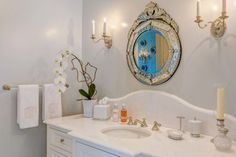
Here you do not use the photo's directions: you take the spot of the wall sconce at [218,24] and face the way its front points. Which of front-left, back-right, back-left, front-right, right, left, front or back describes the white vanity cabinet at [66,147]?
front-right

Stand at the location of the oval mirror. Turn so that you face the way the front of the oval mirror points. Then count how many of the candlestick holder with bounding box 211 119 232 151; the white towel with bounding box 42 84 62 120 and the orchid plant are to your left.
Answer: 1

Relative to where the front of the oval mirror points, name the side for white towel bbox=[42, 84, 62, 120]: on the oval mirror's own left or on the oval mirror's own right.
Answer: on the oval mirror's own right

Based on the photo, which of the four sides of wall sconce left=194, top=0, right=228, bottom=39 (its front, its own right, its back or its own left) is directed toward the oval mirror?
right

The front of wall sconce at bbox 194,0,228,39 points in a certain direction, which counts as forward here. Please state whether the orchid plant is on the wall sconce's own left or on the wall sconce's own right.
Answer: on the wall sconce's own right

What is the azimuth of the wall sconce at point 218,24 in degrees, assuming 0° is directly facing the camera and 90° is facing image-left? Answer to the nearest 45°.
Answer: approximately 45°

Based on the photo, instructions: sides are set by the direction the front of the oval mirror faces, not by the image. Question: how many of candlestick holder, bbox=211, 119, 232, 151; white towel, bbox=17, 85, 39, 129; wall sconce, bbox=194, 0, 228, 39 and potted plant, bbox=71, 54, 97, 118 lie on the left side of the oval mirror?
2

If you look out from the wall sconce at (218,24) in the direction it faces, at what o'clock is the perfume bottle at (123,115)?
The perfume bottle is roughly at 2 o'clock from the wall sconce.

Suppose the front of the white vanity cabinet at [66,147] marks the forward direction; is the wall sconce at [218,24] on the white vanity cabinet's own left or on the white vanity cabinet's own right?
on the white vanity cabinet's own left
